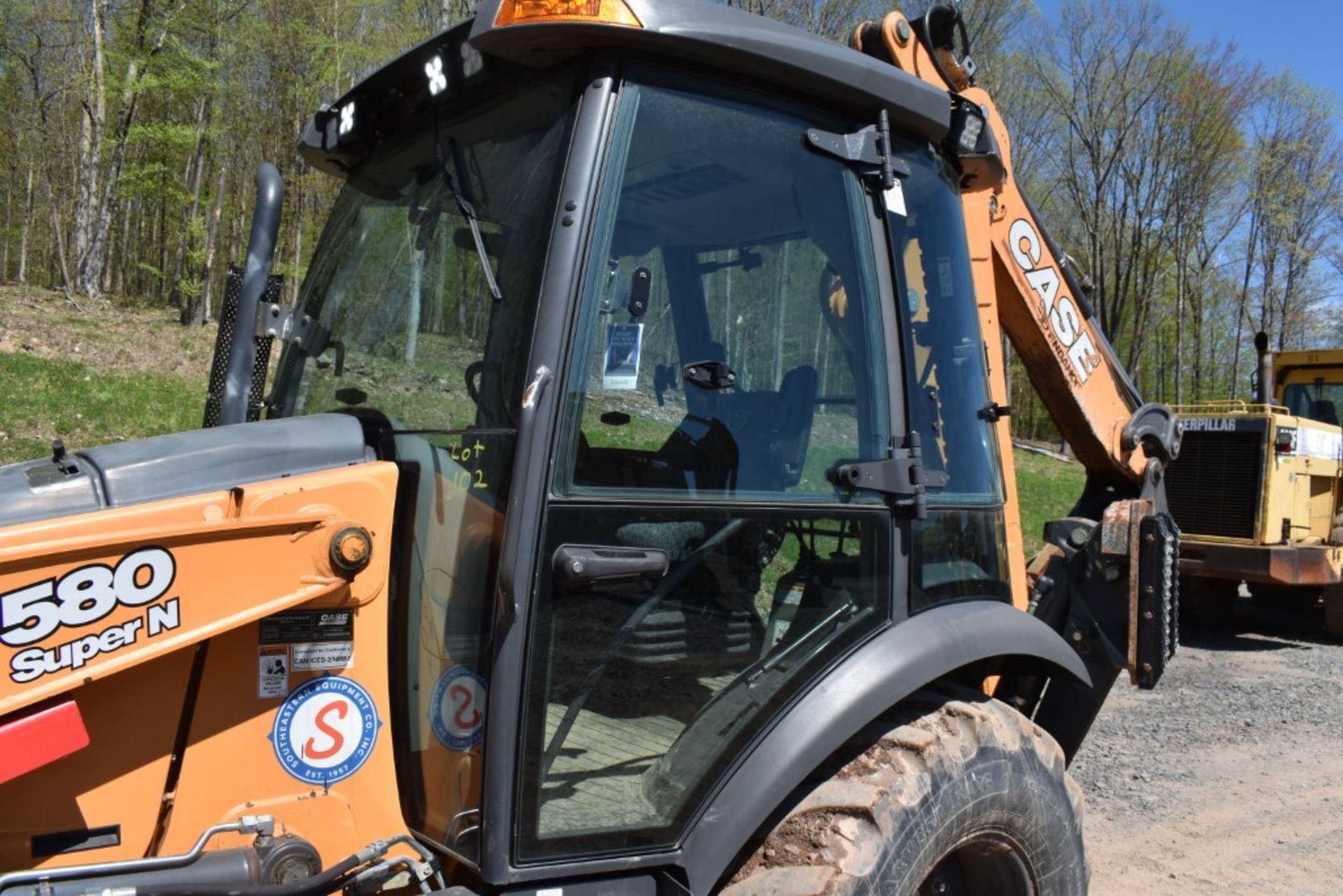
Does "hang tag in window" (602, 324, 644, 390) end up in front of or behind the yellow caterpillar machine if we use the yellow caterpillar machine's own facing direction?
behind

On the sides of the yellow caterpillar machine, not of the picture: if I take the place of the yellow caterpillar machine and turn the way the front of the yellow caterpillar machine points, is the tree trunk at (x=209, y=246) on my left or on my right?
on my left

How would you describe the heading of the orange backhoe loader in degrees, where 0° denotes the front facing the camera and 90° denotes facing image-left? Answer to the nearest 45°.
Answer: approximately 45°

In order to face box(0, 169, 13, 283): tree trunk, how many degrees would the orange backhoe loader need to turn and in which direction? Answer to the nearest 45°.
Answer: approximately 90° to its right

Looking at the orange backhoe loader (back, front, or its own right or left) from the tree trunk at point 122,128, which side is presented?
right

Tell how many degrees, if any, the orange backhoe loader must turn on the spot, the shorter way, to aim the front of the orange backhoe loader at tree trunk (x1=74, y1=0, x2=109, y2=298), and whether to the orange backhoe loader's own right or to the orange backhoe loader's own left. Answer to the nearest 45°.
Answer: approximately 90° to the orange backhoe loader's own right

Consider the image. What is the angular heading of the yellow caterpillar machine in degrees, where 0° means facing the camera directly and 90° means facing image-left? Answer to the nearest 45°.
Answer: approximately 225°

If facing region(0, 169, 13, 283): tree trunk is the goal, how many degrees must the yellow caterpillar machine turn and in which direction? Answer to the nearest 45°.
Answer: approximately 135° to its left

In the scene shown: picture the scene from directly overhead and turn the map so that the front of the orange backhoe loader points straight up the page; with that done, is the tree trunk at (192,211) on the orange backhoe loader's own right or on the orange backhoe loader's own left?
on the orange backhoe loader's own right

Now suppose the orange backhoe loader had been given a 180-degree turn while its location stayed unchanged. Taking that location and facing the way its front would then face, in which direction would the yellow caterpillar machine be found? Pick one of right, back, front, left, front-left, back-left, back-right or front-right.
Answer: front
